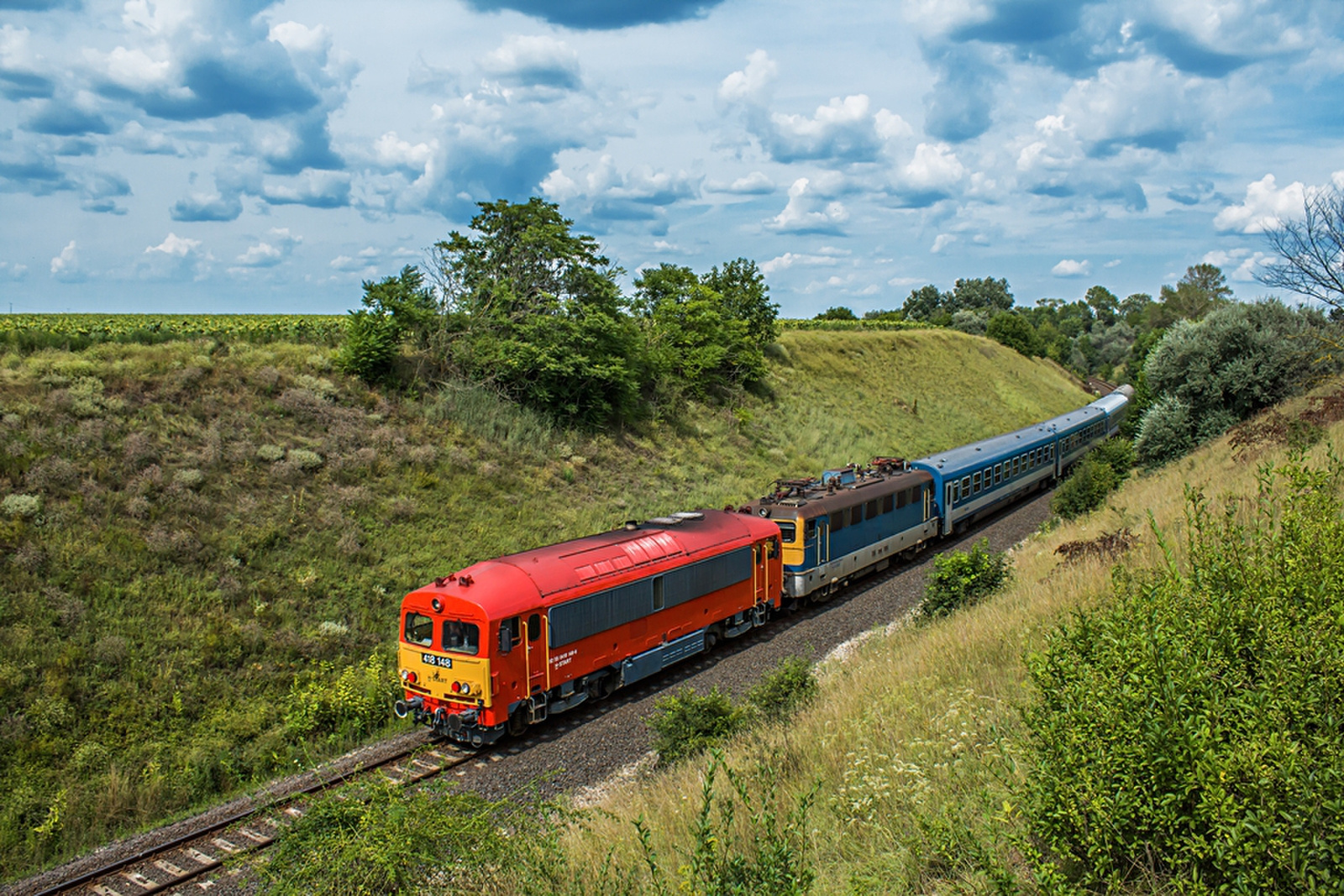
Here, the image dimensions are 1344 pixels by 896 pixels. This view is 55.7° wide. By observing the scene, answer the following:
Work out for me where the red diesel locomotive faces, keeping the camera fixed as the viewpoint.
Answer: facing the viewer and to the left of the viewer

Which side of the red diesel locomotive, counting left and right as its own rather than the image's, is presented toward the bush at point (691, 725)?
left

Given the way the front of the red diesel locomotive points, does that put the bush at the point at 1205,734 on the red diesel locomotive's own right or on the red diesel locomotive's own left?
on the red diesel locomotive's own left

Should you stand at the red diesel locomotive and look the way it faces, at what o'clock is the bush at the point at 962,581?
The bush is roughly at 7 o'clock from the red diesel locomotive.

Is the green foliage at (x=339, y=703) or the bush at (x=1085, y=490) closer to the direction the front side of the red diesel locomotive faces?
the green foliage

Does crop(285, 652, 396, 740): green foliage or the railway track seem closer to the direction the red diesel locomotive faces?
the railway track

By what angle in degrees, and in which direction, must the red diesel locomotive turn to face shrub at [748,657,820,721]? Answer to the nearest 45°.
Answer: approximately 90° to its left

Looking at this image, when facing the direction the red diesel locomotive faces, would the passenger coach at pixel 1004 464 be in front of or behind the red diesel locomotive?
behind

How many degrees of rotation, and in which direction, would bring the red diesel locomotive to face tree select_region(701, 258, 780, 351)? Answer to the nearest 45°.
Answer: approximately 135° to its right

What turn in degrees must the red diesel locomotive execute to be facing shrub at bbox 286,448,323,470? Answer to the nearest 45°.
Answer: approximately 90° to its right

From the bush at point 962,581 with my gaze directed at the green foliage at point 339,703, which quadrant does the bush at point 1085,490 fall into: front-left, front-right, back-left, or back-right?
back-right

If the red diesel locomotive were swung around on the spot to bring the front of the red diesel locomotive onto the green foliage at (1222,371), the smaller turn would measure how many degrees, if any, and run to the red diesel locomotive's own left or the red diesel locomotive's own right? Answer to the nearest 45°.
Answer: approximately 180°

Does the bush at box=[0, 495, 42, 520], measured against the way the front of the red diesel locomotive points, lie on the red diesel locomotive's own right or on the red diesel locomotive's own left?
on the red diesel locomotive's own right
